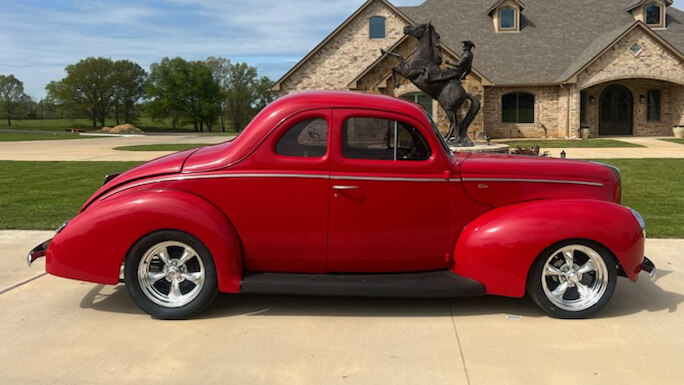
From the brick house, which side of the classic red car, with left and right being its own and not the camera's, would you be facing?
left

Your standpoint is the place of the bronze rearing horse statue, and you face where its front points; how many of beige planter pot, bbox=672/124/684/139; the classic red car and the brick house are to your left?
1

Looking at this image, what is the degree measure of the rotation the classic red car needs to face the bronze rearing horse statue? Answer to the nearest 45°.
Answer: approximately 90° to its left

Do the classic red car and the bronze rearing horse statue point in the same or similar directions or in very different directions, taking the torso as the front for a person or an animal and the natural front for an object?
very different directions

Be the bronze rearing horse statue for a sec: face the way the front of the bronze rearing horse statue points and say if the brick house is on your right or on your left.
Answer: on your right

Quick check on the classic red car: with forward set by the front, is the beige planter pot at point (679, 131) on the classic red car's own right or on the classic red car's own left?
on the classic red car's own left

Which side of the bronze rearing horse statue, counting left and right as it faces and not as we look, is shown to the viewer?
left

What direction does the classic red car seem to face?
to the viewer's right

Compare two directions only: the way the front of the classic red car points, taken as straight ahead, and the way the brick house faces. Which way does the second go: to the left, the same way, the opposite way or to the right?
to the right
